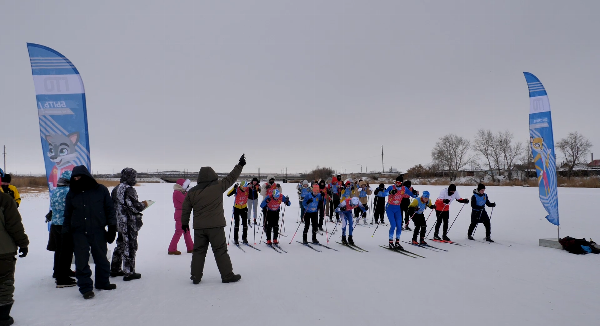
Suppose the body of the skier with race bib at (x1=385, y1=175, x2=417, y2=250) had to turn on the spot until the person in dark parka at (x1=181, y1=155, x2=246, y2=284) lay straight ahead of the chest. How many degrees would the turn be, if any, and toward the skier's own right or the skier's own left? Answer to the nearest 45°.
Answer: approximately 90° to the skier's own right

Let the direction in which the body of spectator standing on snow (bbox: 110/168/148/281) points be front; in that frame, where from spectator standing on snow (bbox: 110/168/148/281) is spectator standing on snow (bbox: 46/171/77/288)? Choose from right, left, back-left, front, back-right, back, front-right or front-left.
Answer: back

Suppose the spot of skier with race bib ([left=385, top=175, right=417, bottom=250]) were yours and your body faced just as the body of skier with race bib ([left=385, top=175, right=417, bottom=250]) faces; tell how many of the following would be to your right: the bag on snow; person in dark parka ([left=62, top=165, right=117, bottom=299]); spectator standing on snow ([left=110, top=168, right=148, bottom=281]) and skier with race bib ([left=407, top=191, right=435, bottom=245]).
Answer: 2

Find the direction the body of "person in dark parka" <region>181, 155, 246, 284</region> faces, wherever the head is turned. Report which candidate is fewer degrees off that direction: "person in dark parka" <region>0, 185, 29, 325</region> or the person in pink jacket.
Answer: the person in pink jacket

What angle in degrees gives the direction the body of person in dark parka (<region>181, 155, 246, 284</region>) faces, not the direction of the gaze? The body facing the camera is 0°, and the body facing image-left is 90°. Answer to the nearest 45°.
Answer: approximately 180°

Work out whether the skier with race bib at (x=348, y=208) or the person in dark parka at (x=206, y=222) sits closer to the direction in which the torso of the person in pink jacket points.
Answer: the skier with race bib

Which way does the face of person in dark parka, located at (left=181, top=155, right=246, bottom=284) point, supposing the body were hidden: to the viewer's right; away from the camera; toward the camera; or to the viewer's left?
away from the camera

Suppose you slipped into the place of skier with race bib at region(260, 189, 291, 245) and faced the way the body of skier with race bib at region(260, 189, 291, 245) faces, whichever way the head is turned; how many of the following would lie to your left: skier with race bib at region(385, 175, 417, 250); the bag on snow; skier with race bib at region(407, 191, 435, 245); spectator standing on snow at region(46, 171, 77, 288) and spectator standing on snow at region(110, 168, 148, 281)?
3

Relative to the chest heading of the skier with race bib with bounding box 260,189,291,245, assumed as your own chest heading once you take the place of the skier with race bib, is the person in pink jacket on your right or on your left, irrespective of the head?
on your right

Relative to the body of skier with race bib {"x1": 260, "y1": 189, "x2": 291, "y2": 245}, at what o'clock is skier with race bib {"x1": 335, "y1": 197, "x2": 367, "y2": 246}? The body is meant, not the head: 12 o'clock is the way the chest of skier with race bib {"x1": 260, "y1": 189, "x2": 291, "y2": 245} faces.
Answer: skier with race bib {"x1": 335, "y1": 197, "x2": 367, "y2": 246} is roughly at 9 o'clock from skier with race bib {"x1": 260, "y1": 189, "x2": 291, "y2": 245}.

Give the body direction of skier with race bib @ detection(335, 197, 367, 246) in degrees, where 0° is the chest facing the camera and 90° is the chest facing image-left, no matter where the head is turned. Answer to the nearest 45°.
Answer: approximately 315°

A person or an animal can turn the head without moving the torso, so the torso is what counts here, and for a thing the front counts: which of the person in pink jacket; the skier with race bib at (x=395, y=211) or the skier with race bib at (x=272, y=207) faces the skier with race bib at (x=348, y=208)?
the person in pink jacket
